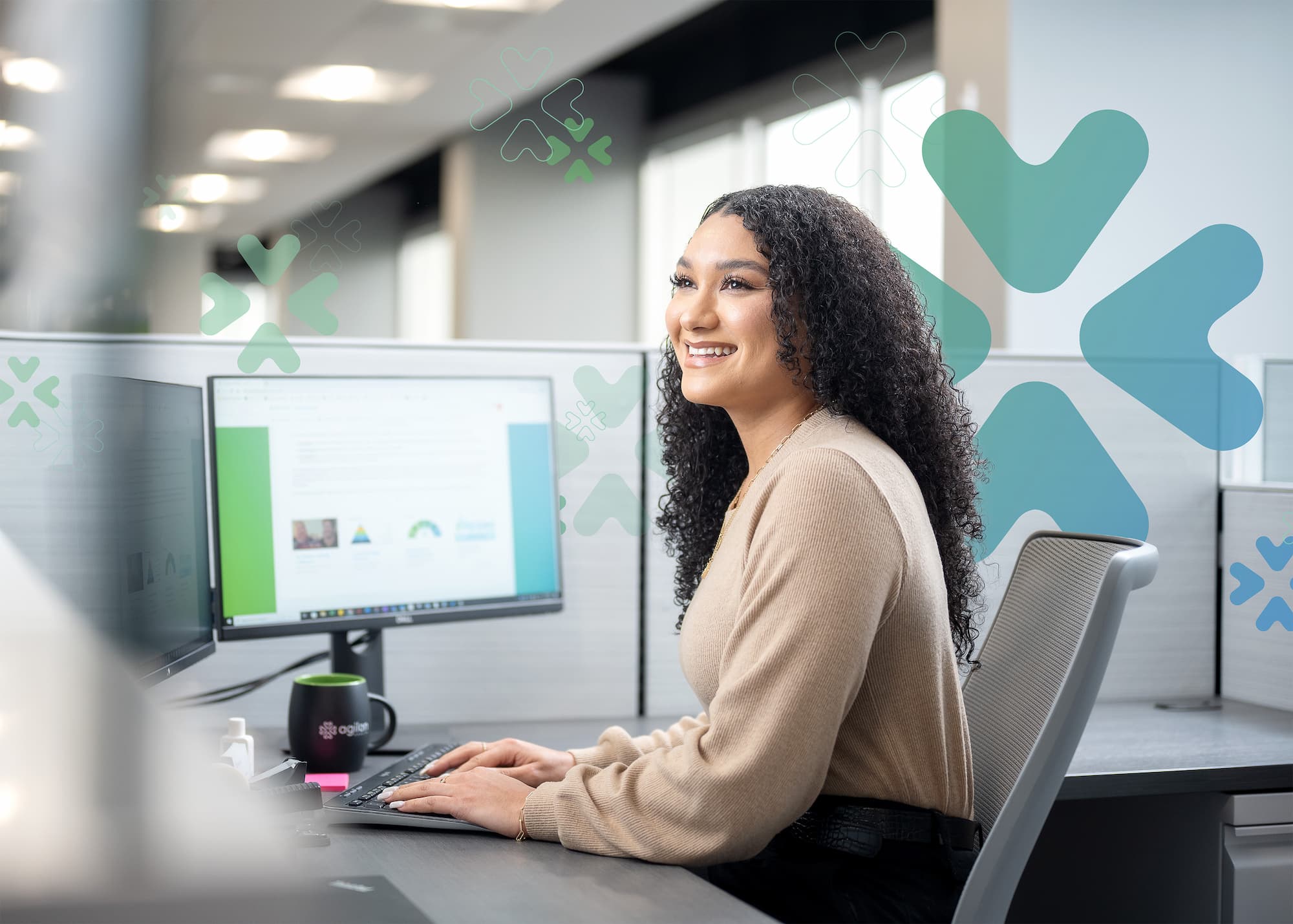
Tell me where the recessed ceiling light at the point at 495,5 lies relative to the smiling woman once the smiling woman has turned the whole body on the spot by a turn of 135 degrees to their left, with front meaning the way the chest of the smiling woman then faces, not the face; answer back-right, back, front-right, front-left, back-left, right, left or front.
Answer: back-left

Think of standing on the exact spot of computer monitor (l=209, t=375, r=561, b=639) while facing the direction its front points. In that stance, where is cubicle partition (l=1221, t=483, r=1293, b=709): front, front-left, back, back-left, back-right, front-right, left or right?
front-left

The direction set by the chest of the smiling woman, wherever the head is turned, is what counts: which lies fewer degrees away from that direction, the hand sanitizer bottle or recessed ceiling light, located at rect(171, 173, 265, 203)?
the hand sanitizer bottle

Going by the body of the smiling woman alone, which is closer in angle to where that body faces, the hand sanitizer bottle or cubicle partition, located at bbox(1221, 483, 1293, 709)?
the hand sanitizer bottle

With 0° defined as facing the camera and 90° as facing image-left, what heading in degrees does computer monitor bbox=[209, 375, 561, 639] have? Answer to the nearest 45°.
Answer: approximately 315°

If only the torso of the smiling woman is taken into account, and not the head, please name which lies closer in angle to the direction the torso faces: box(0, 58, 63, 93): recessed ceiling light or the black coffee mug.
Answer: the black coffee mug

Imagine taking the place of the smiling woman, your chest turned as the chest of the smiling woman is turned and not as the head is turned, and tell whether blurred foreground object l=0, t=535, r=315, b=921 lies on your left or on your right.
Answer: on your left

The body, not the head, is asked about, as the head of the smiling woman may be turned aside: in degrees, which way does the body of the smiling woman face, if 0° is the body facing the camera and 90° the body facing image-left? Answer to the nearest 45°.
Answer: approximately 90°

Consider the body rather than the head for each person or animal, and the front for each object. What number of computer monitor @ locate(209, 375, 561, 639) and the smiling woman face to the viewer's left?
1

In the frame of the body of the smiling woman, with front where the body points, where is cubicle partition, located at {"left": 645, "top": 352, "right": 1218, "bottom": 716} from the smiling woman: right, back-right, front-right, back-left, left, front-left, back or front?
back-right

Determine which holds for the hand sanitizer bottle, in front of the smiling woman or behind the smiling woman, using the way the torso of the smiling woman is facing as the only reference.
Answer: in front
